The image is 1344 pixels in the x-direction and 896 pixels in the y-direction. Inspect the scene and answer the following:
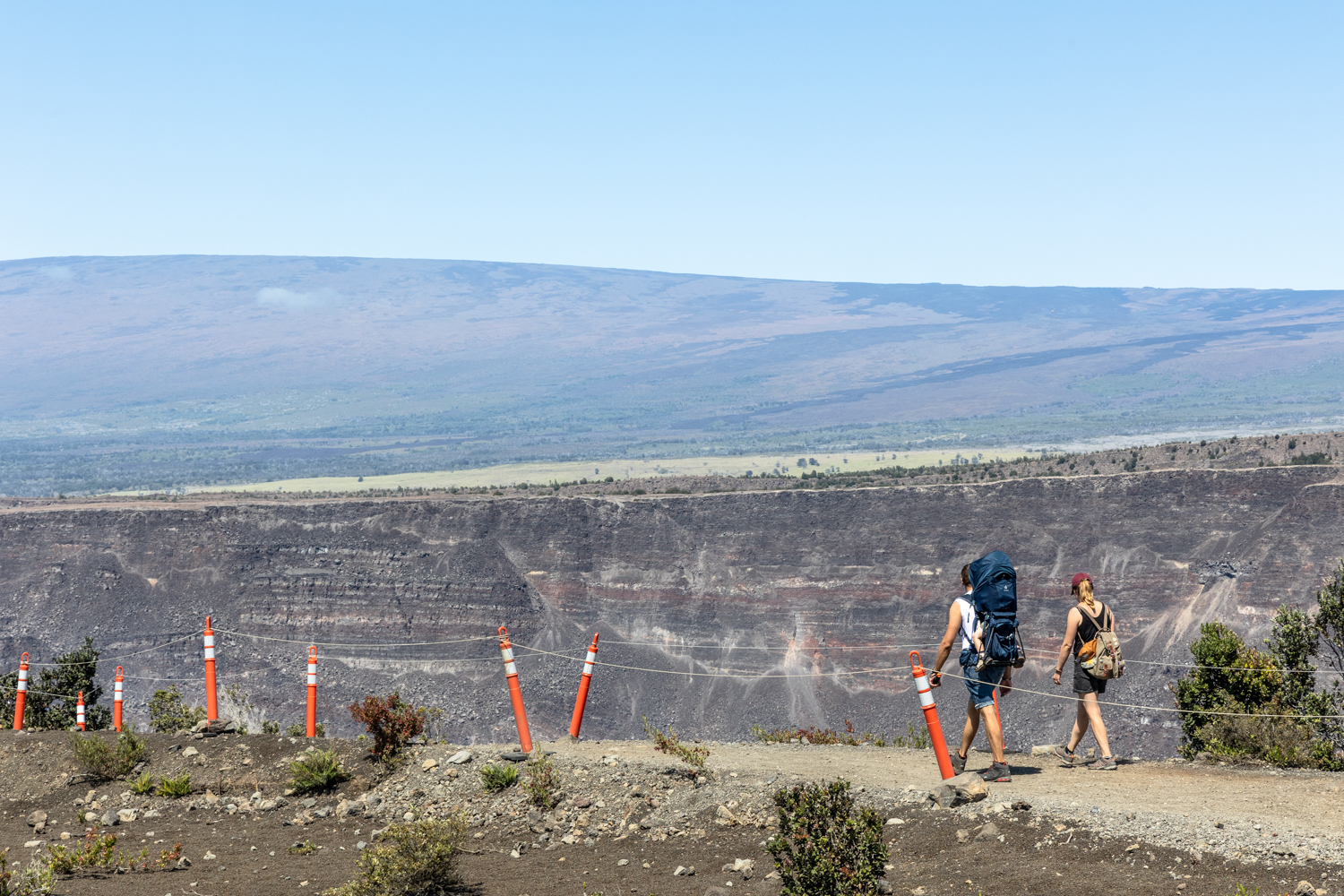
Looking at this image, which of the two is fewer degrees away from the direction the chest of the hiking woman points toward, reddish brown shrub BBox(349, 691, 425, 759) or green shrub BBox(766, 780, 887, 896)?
the reddish brown shrub

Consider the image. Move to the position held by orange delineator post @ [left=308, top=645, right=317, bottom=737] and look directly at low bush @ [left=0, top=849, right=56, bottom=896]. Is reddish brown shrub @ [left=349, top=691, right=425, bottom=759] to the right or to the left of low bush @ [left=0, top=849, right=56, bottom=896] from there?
left

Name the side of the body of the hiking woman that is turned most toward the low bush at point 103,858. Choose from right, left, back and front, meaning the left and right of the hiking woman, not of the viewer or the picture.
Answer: left

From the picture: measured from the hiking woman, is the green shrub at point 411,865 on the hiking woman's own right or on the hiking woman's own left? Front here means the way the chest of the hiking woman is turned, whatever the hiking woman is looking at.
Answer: on the hiking woman's own left

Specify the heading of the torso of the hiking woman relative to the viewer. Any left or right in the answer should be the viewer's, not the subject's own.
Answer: facing away from the viewer and to the left of the viewer

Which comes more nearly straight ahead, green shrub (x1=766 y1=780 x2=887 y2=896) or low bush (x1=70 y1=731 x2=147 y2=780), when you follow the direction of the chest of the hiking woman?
the low bush

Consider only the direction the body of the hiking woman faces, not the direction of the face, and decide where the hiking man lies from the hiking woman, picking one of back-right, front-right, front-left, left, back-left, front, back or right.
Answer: left

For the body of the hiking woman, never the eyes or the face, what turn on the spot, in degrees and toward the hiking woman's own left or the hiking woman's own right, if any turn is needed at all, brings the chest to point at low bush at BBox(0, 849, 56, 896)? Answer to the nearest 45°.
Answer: approximately 90° to the hiking woman's own left

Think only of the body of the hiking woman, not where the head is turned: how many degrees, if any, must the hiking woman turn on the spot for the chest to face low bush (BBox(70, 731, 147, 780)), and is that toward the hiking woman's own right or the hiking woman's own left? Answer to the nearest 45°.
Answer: approximately 45° to the hiking woman's own left

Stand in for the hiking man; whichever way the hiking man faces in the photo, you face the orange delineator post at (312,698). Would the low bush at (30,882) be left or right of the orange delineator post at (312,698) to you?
left

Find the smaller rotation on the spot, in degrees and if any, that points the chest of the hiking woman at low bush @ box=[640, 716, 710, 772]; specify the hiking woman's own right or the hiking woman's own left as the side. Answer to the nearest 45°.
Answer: approximately 45° to the hiking woman's own left

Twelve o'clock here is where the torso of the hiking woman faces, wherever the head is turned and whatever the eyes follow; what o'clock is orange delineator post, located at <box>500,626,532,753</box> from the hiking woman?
The orange delineator post is roughly at 10 o'clock from the hiking woman.

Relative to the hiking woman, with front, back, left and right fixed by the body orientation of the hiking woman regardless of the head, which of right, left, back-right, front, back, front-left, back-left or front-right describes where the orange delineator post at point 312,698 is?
front-left

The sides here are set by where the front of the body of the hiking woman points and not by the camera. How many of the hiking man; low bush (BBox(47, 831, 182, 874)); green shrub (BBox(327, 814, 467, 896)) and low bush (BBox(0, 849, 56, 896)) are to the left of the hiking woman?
4

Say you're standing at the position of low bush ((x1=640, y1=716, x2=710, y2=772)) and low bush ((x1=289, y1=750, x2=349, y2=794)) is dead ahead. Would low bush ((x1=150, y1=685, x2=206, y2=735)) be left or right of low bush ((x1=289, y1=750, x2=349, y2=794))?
right
